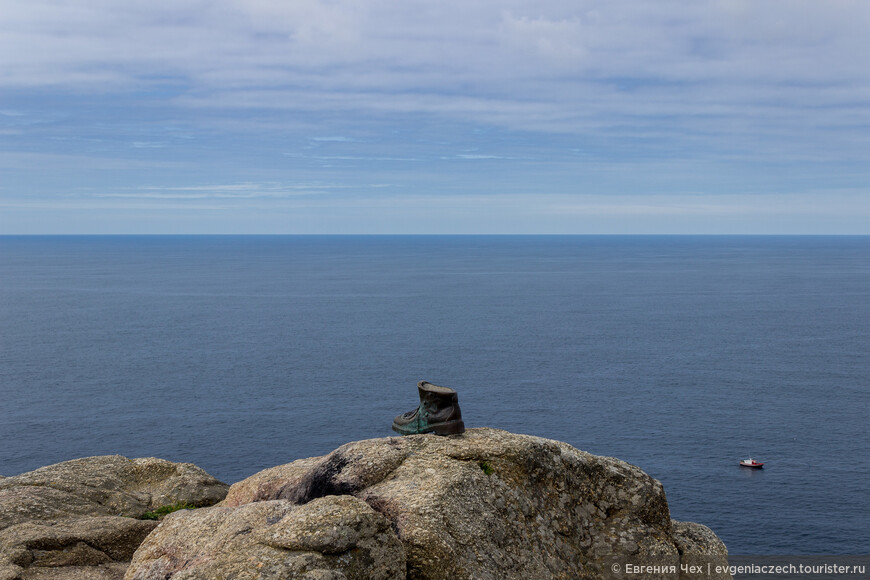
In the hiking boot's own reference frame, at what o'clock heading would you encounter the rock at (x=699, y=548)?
The rock is roughly at 6 o'clock from the hiking boot.

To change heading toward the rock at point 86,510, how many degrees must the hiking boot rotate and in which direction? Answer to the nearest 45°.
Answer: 0° — it already faces it

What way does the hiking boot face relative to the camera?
to the viewer's left
